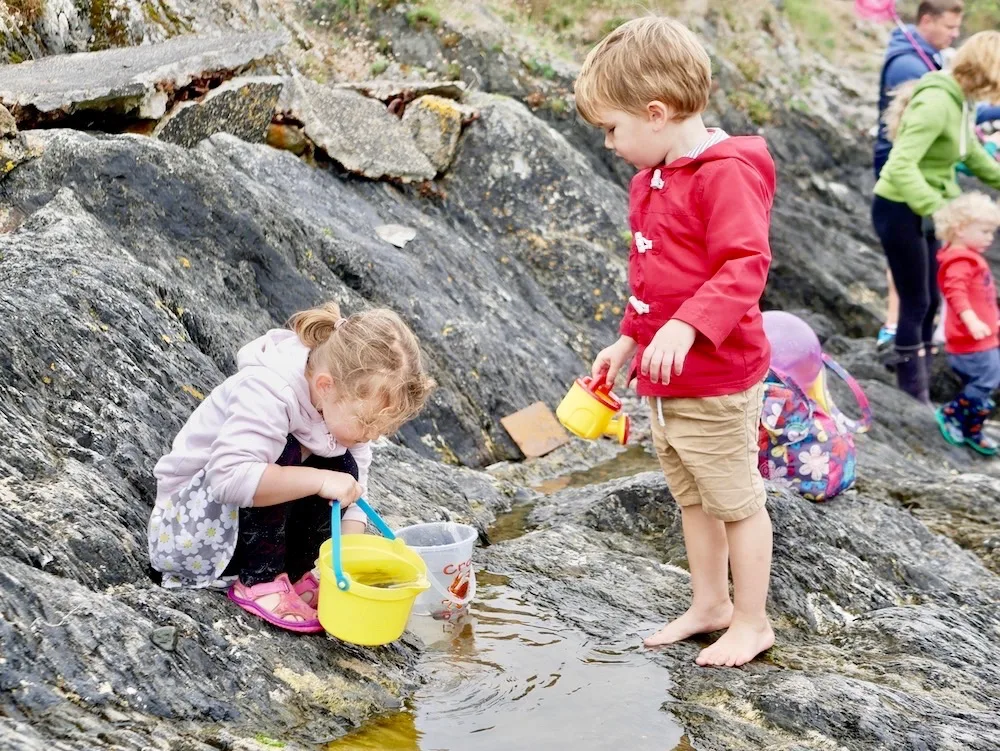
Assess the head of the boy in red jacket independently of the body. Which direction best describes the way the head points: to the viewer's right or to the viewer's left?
to the viewer's left

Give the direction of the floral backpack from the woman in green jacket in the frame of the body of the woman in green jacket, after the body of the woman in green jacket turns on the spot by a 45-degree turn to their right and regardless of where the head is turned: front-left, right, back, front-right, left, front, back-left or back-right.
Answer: front-right

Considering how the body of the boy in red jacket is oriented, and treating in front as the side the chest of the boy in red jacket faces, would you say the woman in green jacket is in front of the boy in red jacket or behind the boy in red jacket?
behind

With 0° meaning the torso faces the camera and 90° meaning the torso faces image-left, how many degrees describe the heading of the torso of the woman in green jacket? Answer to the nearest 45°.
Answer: approximately 270°

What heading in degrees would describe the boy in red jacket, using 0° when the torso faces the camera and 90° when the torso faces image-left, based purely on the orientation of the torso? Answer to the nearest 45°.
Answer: approximately 45°

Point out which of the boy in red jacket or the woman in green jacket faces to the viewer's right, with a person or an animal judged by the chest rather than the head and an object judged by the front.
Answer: the woman in green jacket

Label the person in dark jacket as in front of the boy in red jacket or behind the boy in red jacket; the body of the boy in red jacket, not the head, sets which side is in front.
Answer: behind

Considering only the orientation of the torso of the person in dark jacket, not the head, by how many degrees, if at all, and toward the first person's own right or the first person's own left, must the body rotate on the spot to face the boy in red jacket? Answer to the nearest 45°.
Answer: approximately 90° to the first person's own right

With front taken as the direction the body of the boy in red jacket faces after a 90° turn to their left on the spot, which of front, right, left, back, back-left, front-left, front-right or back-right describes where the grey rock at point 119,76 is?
back
